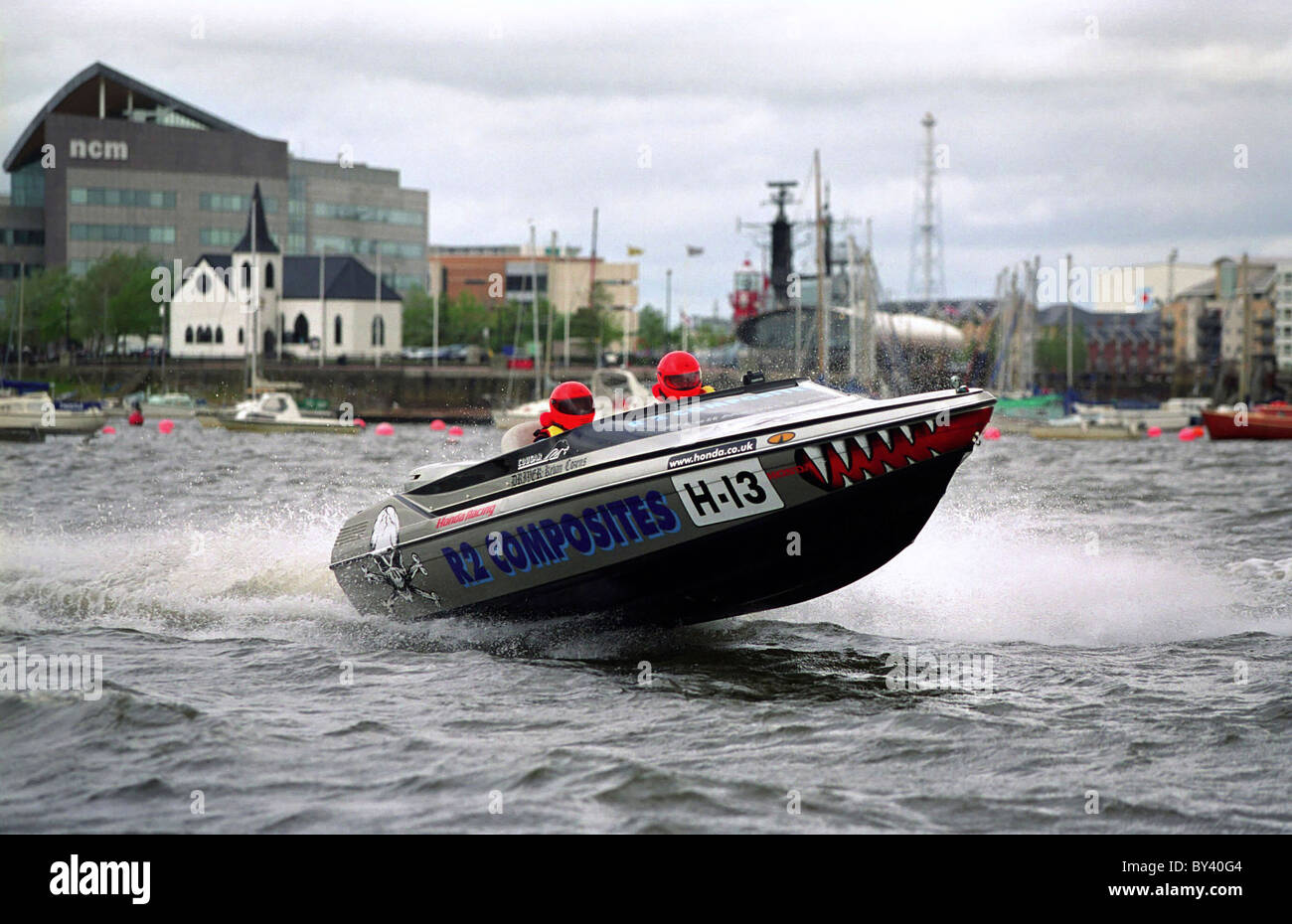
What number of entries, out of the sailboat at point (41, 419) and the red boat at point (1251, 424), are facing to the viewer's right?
1

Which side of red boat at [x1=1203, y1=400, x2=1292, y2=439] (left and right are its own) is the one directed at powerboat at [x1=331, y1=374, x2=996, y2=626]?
left

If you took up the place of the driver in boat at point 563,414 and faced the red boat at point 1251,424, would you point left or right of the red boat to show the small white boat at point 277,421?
left

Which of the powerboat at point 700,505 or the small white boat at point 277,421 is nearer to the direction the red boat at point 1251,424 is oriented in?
the small white boat

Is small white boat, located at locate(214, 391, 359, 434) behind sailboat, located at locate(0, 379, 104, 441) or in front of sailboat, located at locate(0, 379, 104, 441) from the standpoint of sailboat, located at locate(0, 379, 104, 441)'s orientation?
in front

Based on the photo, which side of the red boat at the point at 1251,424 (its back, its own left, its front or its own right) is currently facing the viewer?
left

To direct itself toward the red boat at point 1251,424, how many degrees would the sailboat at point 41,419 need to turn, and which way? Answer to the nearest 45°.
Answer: approximately 180°

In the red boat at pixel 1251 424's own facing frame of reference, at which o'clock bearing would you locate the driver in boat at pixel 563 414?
The driver in boat is roughly at 9 o'clock from the red boat.

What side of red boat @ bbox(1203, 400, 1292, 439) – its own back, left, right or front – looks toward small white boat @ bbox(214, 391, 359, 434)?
front

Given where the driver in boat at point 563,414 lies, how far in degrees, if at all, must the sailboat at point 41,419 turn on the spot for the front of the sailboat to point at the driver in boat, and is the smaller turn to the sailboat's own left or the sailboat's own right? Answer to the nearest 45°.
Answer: approximately 90° to the sailboat's own right
